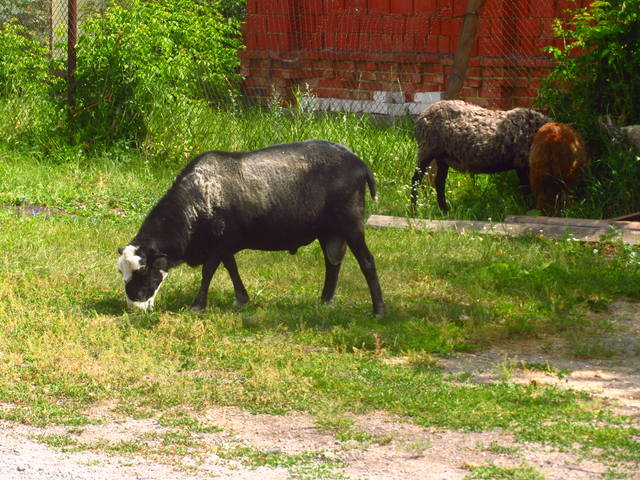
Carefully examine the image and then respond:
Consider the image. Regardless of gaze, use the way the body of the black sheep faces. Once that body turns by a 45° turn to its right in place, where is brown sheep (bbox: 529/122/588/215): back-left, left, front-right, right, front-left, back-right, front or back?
right

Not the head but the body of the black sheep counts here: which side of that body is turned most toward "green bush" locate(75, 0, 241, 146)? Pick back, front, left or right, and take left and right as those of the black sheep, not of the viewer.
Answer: right

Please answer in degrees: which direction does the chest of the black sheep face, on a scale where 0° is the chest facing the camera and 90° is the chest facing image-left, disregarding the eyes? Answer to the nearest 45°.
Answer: approximately 90°

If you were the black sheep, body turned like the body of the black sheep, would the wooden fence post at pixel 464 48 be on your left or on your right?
on your right

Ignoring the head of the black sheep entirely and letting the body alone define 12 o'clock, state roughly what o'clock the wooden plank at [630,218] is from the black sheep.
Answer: The wooden plank is roughly at 5 o'clock from the black sheep.

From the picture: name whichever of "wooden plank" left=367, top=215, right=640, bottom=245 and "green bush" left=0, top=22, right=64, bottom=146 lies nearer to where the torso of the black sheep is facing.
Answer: the green bush

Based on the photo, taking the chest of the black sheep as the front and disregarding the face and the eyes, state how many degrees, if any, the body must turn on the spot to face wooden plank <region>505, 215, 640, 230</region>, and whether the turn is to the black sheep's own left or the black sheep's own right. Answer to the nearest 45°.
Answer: approximately 135° to the black sheep's own right
